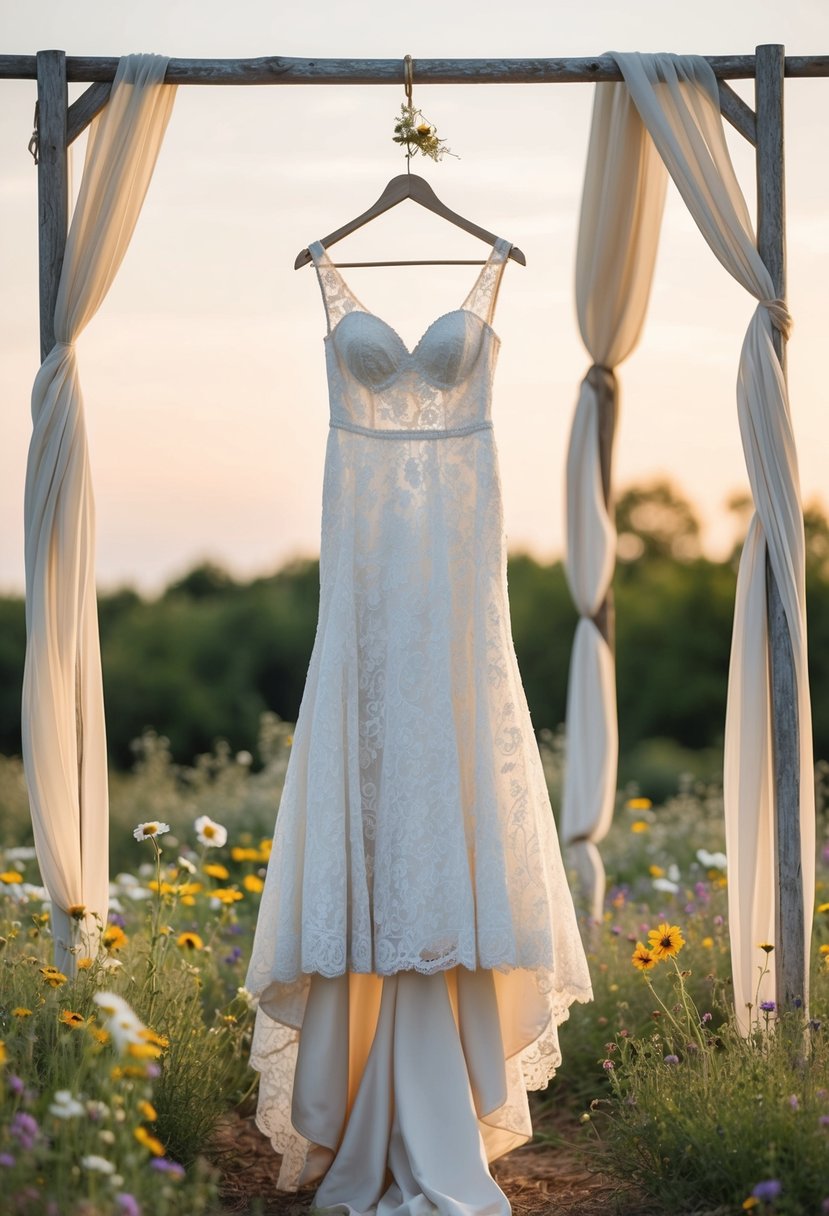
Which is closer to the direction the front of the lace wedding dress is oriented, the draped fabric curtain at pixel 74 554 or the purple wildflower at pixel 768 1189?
the purple wildflower

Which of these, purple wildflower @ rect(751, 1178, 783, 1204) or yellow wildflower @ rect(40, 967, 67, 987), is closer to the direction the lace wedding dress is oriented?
the purple wildflower

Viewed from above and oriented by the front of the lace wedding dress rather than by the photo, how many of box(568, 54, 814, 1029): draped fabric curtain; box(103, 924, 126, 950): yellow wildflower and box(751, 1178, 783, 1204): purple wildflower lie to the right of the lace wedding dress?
1

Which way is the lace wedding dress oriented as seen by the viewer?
toward the camera

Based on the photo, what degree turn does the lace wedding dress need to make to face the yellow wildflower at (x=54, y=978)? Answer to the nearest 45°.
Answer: approximately 90° to its right

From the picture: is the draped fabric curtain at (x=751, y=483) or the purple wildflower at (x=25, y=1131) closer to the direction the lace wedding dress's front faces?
the purple wildflower

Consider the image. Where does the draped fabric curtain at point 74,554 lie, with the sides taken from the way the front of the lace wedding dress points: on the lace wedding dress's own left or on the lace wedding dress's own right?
on the lace wedding dress's own right

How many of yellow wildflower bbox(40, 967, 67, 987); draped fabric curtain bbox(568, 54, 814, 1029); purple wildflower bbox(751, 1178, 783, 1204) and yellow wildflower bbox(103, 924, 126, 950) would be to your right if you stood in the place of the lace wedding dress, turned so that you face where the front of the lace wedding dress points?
2

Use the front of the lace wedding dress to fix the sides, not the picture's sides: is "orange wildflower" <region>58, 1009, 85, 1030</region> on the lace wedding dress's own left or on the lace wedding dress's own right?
on the lace wedding dress's own right

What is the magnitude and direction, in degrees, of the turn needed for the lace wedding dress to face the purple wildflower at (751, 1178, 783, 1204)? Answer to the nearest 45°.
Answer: approximately 45° to its left
